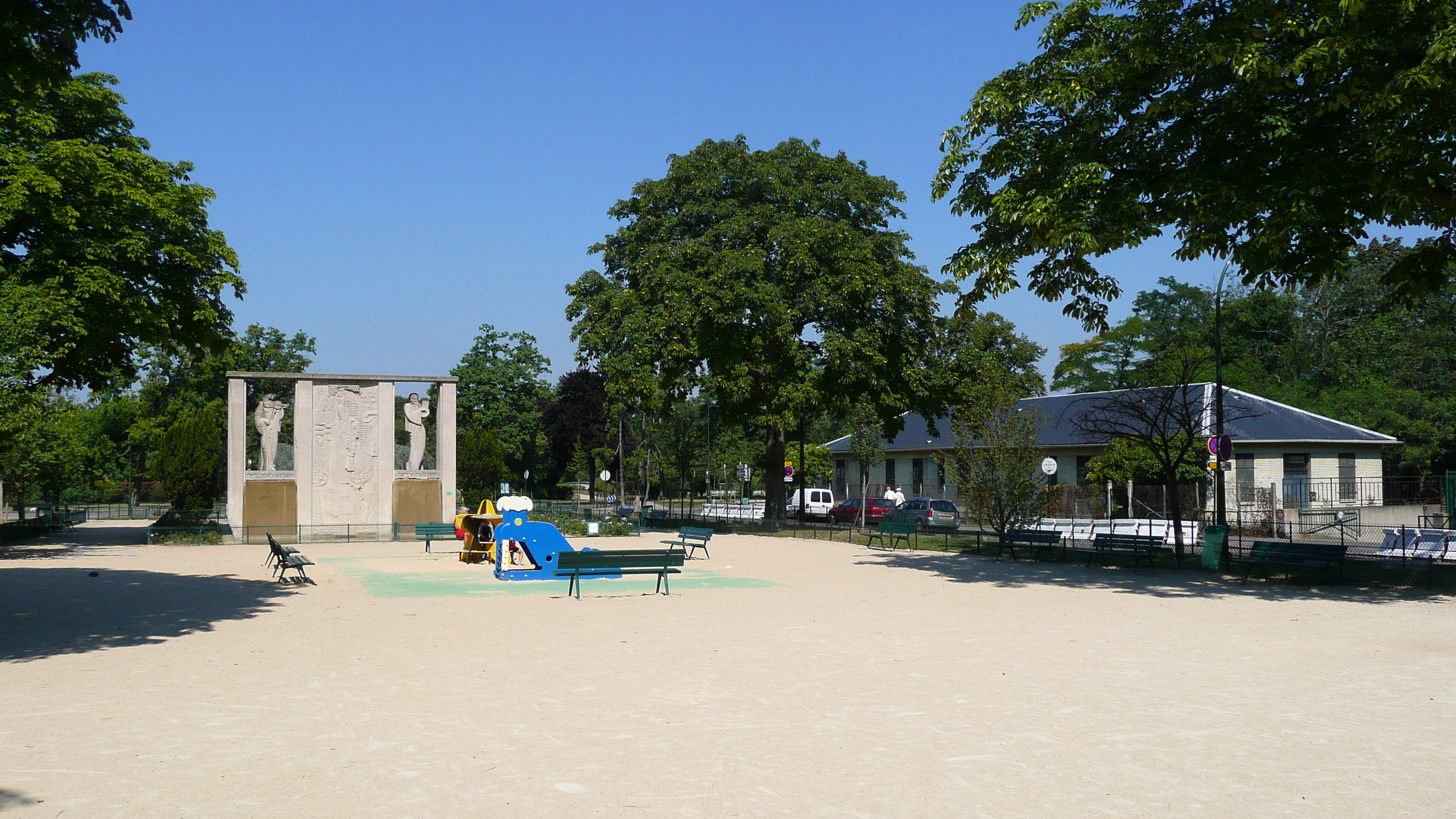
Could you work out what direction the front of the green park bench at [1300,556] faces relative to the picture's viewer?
facing the viewer and to the left of the viewer

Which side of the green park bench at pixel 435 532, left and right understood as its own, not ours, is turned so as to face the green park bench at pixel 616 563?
front

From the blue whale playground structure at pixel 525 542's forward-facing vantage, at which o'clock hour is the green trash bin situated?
The green trash bin is roughly at 6 o'clock from the blue whale playground structure.

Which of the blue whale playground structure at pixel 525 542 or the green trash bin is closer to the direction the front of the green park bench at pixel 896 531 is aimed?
the blue whale playground structure

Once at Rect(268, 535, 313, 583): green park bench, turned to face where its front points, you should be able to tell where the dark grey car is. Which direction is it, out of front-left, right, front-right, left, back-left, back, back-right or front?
front-left

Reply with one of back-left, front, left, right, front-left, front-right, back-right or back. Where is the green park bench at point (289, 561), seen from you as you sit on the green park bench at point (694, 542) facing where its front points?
front

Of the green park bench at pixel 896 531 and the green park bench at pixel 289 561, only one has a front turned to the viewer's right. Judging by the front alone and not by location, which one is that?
the green park bench at pixel 289 561

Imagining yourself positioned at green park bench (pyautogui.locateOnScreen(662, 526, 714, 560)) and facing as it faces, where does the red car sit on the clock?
The red car is roughly at 5 o'clock from the green park bench.

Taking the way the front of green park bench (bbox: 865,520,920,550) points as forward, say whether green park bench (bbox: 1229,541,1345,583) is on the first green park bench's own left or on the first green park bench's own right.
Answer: on the first green park bench's own left

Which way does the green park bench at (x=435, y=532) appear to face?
toward the camera

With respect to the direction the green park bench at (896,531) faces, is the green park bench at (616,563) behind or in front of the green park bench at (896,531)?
in front

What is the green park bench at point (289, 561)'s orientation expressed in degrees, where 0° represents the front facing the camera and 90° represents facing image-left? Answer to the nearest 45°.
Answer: approximately 270°

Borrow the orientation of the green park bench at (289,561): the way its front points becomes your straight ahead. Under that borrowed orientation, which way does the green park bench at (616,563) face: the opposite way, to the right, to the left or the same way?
to the left

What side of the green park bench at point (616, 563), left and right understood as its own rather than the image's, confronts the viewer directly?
back

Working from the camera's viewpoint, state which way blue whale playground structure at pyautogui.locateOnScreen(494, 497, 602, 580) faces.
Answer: facing to the left of the viewer

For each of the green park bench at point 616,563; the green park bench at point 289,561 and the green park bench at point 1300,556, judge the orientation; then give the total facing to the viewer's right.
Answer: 1
